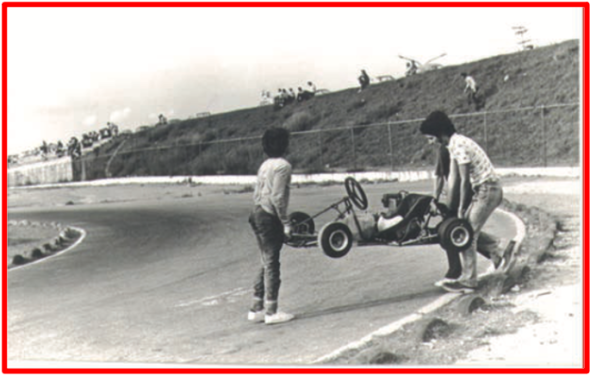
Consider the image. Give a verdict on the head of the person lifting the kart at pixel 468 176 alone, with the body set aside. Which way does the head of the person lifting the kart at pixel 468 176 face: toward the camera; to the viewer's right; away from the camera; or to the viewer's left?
to the viewer's left

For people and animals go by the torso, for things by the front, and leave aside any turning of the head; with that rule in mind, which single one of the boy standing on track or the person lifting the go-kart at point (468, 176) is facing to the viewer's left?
the person lifting the go-kart

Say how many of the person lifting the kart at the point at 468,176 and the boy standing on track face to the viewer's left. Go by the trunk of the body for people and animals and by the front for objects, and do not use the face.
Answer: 1

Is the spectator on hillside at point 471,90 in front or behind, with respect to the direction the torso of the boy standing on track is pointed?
in front

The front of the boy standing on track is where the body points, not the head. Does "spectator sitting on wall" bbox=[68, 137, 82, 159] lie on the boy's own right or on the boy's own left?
on the boy's own left

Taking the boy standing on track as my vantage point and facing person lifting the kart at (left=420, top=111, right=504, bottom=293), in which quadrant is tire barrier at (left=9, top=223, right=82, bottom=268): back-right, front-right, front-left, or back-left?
back-left

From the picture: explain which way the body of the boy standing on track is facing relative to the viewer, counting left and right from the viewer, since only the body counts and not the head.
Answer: facing away from the viewer and to the right of the viewer

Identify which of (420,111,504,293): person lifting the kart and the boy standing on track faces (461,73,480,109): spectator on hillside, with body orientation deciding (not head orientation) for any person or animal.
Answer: the boy standing on track

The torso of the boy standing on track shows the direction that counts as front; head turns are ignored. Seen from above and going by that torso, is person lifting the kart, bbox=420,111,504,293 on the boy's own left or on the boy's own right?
on the boy's own right

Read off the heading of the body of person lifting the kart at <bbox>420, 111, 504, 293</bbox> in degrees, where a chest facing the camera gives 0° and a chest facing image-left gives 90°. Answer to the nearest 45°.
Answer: approximately 90°

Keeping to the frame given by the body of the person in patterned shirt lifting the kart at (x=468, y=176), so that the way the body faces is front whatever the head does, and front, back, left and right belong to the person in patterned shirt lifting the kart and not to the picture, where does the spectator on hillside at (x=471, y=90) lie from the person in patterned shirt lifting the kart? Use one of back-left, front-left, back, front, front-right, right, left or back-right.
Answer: right
